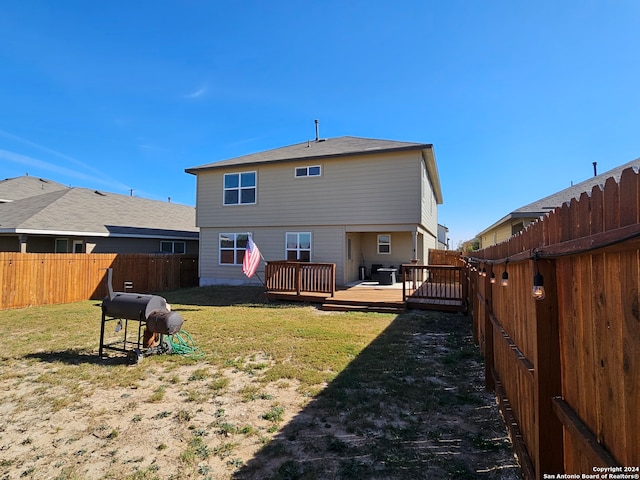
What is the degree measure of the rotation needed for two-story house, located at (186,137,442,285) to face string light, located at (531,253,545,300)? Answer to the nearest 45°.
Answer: approximately 180°

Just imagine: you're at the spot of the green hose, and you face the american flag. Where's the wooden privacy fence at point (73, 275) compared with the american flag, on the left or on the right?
left

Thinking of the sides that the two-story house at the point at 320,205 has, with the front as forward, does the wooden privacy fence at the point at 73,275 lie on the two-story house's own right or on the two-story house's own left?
on the two-story house's own left

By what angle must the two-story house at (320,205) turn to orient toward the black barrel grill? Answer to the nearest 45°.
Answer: approximately 180°

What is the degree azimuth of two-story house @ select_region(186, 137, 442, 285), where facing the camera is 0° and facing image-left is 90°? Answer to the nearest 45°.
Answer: approximately 180°

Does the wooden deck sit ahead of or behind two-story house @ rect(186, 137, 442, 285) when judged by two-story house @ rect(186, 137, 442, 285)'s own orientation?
behind

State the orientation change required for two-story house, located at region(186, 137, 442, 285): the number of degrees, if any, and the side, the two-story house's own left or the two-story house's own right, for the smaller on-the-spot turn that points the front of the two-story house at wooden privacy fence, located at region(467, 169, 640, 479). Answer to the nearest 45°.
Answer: approximately 180°

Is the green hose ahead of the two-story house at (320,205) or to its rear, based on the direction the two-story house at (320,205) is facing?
to the rear
